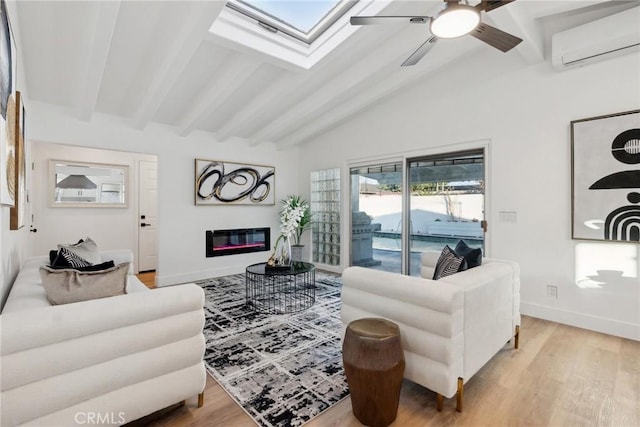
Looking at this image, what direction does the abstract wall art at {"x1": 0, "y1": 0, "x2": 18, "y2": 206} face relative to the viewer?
to the viewer's right

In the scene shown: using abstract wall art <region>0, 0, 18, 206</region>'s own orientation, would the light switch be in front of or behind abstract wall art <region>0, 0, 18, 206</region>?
in front

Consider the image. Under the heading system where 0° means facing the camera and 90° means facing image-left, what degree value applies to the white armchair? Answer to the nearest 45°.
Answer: approximately 135°

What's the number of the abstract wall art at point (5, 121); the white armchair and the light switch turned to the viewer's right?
1

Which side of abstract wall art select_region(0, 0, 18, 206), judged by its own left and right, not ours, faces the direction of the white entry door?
left

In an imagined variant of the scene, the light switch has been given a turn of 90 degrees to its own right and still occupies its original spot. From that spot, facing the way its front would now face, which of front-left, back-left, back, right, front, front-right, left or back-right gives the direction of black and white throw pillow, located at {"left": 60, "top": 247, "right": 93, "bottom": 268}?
front-left

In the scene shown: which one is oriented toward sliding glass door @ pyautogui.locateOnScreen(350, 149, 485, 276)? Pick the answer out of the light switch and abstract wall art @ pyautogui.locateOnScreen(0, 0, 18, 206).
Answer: the abstract wall art

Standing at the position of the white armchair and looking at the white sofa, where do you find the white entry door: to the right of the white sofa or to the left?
right

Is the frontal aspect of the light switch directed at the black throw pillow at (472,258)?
yes

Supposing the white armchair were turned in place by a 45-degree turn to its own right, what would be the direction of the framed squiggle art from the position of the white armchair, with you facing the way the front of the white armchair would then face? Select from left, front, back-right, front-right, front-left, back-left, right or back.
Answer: front-left

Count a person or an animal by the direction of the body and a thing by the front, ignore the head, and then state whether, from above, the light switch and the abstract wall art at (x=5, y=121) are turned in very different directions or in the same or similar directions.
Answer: very different directions
